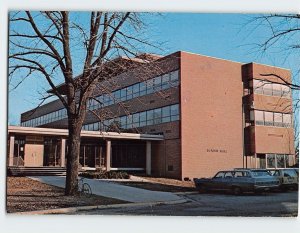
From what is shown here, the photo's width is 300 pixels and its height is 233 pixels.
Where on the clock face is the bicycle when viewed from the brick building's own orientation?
The bicycle is roughly at 11 o'clock from the brick building.

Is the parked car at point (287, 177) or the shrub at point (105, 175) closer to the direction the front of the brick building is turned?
the shrub

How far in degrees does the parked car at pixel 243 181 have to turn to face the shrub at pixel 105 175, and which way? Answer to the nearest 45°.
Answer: approximately 45° to its left

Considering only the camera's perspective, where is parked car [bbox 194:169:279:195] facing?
facing away from the viewer and to the left of the viewer

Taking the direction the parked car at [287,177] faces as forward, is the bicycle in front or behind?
in front

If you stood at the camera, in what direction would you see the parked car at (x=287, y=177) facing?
facing away from the viewer and to the left of the viewer

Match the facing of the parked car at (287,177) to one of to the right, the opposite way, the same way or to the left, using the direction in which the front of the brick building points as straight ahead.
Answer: to the right

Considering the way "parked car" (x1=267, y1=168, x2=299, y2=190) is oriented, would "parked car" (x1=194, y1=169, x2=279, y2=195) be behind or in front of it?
in front

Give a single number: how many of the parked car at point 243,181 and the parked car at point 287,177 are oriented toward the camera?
0

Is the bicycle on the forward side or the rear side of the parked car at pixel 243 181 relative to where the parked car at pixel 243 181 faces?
on the forward side

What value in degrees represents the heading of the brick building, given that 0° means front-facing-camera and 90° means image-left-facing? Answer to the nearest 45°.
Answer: approximately 45°

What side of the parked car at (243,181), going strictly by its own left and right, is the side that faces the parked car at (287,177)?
back

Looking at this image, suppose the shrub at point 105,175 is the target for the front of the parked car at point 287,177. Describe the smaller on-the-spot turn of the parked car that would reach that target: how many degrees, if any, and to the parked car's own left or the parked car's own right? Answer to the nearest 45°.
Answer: approximately 45° to the parked car's own left

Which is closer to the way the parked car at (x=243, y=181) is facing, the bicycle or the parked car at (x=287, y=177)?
the bicycle
